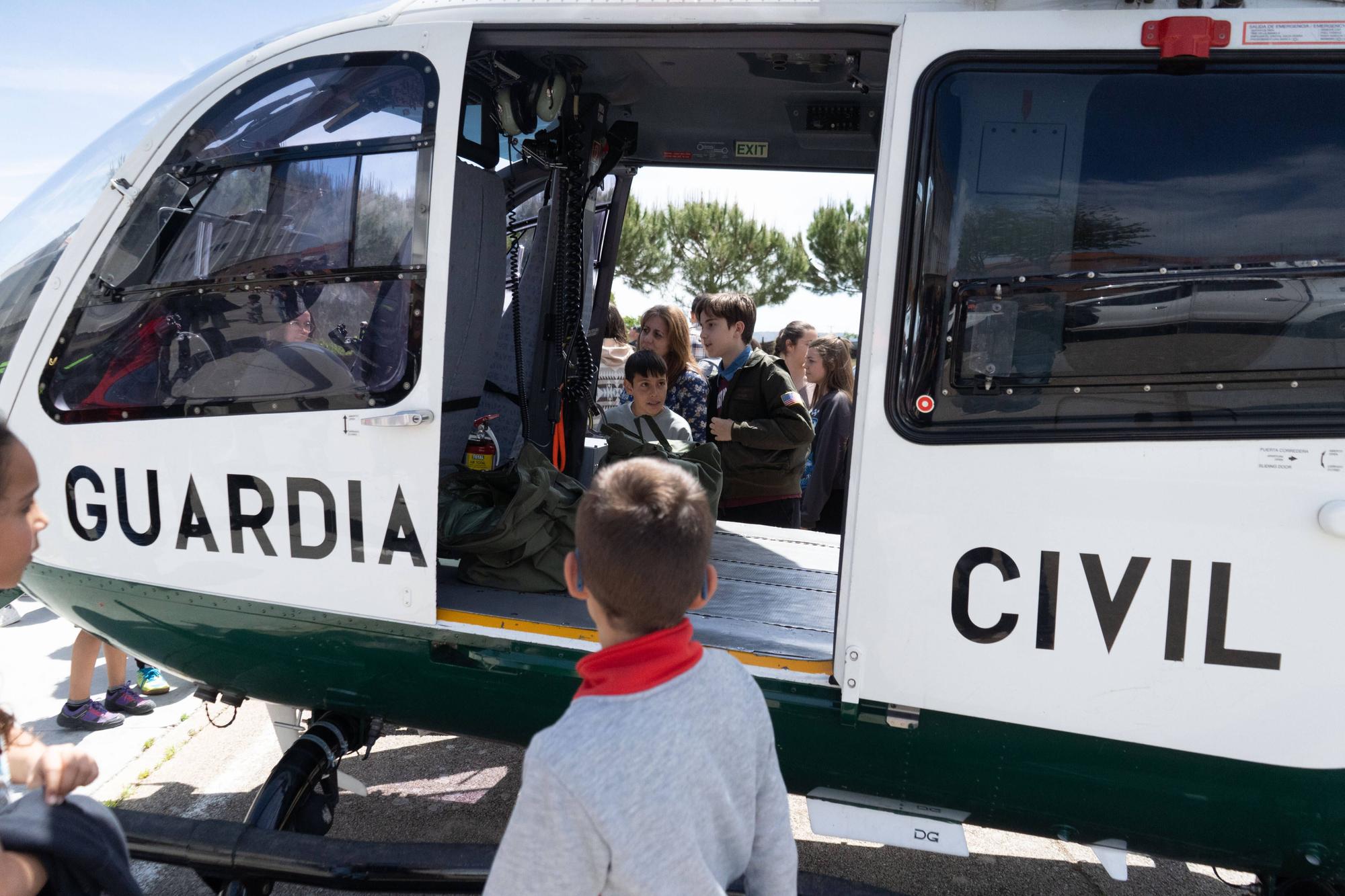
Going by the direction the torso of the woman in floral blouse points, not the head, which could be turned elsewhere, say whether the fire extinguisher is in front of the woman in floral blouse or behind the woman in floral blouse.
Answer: in front

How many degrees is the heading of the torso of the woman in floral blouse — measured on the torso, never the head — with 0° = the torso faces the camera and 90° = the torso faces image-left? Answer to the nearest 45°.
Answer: approximately 45°

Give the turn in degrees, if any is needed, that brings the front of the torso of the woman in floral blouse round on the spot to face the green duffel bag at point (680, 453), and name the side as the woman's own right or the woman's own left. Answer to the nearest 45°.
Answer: approximately 45° to the woman's own left

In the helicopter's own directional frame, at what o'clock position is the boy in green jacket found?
The boy in green jacket is roughly at 3 o'clock from the helicopter.

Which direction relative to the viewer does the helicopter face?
to the viewer's left

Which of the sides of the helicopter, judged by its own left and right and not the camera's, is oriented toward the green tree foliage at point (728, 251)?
right

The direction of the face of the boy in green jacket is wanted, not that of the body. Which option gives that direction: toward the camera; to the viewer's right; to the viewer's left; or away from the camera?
to the viewer's left
